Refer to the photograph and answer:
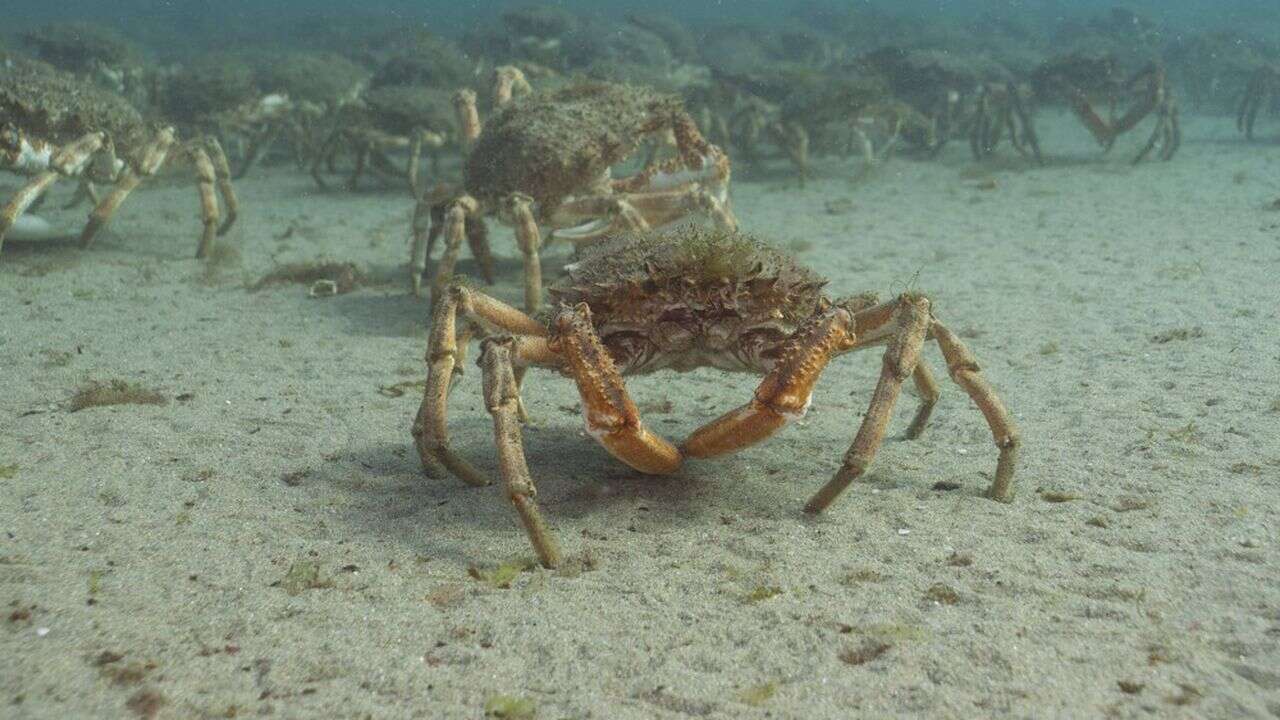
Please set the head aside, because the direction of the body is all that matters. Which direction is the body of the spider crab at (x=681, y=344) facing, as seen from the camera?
toward the camera

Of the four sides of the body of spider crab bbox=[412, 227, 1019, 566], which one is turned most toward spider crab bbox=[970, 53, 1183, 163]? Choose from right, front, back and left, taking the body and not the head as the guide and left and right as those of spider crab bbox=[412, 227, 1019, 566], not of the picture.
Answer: back

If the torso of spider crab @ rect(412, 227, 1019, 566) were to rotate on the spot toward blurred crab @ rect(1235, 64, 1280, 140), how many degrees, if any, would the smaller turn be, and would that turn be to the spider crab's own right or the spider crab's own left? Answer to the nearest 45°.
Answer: approximately 135° to the spider crab's own left

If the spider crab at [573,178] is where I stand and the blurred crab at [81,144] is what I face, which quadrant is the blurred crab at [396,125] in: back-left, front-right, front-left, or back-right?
front-right

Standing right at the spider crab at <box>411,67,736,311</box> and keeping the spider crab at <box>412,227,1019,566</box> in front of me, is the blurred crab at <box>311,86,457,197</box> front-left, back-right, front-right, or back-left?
back-right

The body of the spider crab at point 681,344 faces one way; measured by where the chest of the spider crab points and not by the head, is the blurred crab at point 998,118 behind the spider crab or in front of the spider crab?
behind

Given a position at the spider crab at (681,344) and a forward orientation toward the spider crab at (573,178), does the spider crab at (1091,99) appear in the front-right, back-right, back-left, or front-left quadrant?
front-right

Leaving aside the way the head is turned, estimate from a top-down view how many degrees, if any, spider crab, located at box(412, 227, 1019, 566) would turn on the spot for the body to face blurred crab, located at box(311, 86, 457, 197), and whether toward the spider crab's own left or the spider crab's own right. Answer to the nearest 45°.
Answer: approximately 135° to the spider crab's own right

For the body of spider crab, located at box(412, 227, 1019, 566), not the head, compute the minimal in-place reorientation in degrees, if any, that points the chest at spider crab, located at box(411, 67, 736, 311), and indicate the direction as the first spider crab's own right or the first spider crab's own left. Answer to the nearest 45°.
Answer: approximately 180°

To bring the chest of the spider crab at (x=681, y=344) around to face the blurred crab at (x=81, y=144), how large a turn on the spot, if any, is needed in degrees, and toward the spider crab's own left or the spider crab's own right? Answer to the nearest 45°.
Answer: approximately 135° to the spider crab's own right
